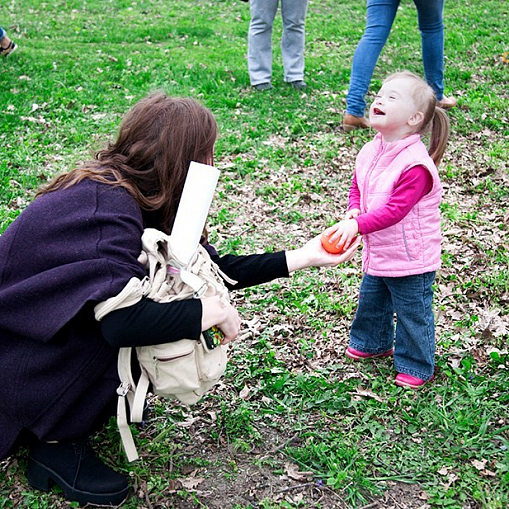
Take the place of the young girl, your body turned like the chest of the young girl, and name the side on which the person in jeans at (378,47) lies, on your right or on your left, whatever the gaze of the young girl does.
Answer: on your right

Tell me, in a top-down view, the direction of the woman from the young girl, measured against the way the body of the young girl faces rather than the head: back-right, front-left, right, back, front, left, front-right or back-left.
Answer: front

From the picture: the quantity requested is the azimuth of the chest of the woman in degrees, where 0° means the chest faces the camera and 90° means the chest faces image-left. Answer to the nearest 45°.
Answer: approximately 270°

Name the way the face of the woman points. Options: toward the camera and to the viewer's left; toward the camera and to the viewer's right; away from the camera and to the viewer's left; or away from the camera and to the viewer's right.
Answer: away from the camera and to the viewer's right

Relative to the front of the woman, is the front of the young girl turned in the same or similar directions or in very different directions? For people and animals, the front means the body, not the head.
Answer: very different directions

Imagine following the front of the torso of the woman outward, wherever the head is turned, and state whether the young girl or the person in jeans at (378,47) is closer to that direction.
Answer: the young girl

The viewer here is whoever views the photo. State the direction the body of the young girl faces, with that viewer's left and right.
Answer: facing the viewer and to the left of the viewer

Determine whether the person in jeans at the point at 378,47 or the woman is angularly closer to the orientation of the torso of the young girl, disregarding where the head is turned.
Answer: the woman

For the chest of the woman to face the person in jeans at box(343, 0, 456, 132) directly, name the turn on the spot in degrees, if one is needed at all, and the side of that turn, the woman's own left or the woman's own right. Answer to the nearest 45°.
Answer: approximately 45° to the woman's own left

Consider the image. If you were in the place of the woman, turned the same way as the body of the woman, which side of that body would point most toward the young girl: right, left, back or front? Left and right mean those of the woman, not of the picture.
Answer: front

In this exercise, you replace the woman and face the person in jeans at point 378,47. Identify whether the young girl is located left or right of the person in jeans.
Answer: right
